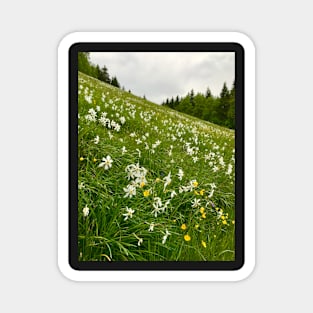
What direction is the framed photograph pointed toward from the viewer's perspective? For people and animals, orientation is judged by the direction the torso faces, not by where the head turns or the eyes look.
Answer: toward the camera
